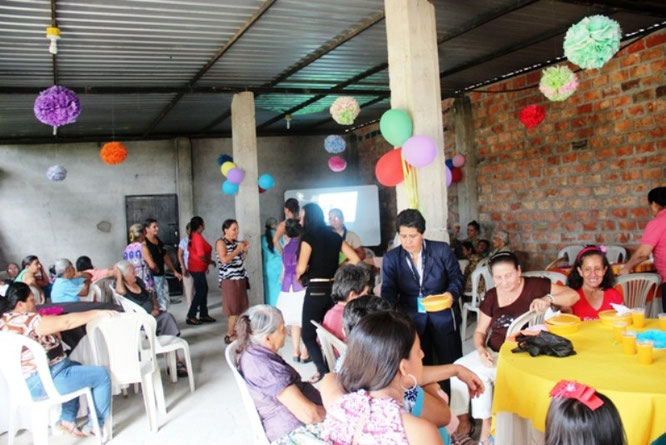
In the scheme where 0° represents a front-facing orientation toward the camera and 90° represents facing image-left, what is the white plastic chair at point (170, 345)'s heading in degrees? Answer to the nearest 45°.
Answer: approximately 270°

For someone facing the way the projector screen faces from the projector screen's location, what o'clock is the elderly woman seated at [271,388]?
The elderly woman seated is roughly at 12 o'clock from the projector screen.

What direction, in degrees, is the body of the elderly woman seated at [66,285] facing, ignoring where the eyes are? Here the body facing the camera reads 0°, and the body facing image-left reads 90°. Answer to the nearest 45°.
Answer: approximately 225°

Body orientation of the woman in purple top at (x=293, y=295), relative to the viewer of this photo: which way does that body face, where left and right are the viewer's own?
facing away from the viewer and to the right of the viewer

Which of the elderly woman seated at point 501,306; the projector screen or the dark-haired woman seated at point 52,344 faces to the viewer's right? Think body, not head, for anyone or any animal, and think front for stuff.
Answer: the dark-haired woman seated at point 52,344

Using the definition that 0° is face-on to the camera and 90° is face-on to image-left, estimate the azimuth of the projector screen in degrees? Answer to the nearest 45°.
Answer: approximately 0°

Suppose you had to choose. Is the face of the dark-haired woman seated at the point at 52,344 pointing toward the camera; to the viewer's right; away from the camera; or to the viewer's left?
to the viewer's right

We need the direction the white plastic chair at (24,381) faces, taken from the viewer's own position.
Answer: facing away from the viewer and to the right of the viewer

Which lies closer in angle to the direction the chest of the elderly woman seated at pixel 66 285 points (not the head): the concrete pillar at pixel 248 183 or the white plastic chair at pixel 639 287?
the concrete pillar

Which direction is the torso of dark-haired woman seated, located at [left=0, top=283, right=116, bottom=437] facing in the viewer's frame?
to the viewer's right
